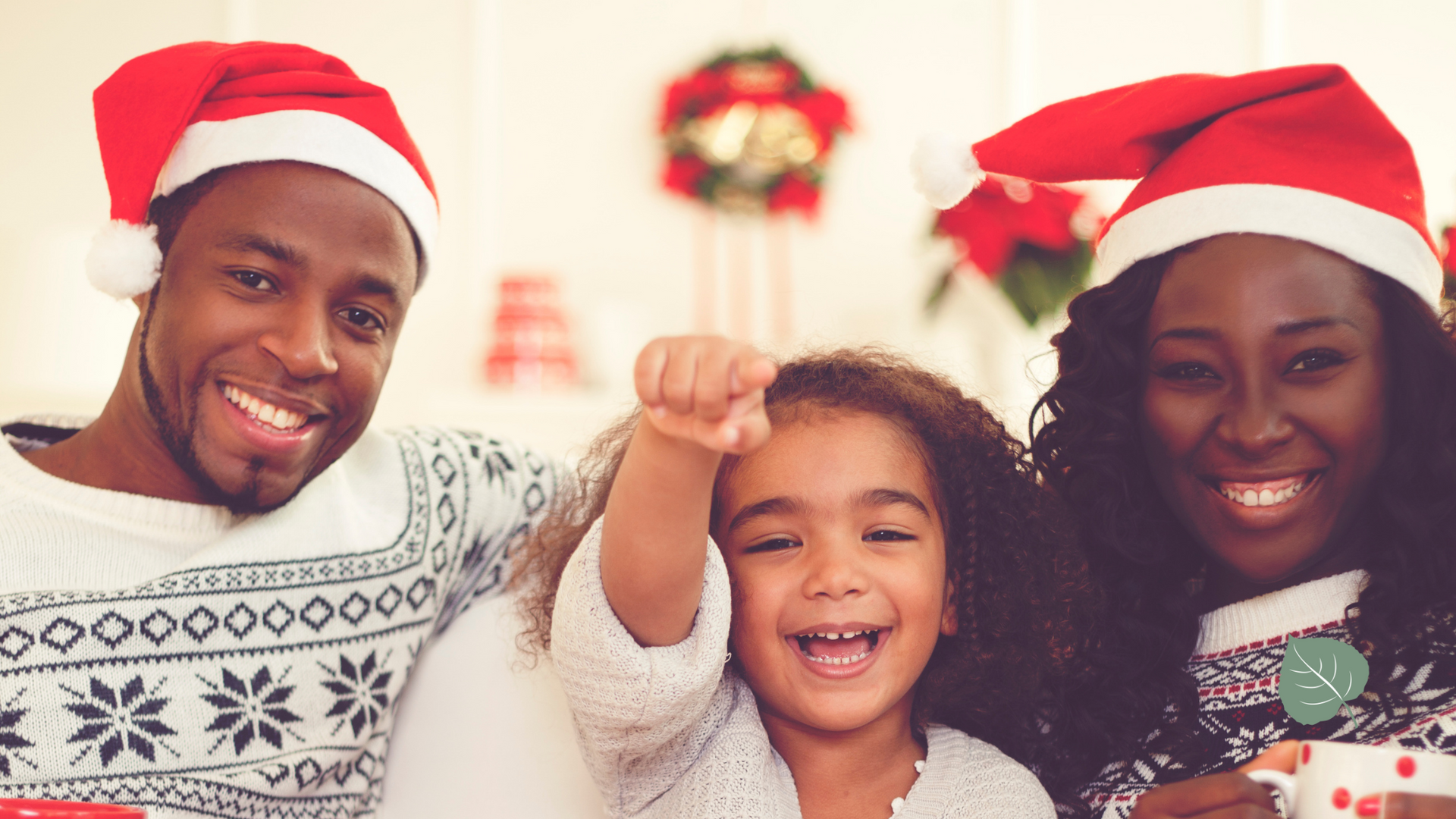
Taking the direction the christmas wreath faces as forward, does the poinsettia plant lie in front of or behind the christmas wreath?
in front

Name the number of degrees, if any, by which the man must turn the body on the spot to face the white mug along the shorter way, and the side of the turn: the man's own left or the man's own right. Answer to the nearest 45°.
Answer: approximately 45° to the man's own left

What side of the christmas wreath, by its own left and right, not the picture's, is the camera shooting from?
front

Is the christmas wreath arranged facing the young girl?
yes

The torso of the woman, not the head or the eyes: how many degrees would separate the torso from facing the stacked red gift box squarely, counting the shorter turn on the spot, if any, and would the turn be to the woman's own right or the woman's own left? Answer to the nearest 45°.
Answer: approximately 135° to the woman's own right

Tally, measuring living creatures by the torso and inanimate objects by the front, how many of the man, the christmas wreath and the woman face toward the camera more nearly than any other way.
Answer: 3

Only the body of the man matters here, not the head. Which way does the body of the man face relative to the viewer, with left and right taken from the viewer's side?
facing the viewer

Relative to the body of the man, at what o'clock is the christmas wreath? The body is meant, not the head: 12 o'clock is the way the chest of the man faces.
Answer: The christmas wreath is roughly at 7 o'clock from the man.

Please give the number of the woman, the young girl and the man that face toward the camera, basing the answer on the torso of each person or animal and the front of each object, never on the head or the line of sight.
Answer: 3

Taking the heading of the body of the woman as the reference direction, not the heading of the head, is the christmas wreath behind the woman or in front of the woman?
behind

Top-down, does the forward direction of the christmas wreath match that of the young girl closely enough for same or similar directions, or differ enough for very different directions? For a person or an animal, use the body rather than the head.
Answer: same or similar directions

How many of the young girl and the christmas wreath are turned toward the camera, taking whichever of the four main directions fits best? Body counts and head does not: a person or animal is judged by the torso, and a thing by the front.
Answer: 2
